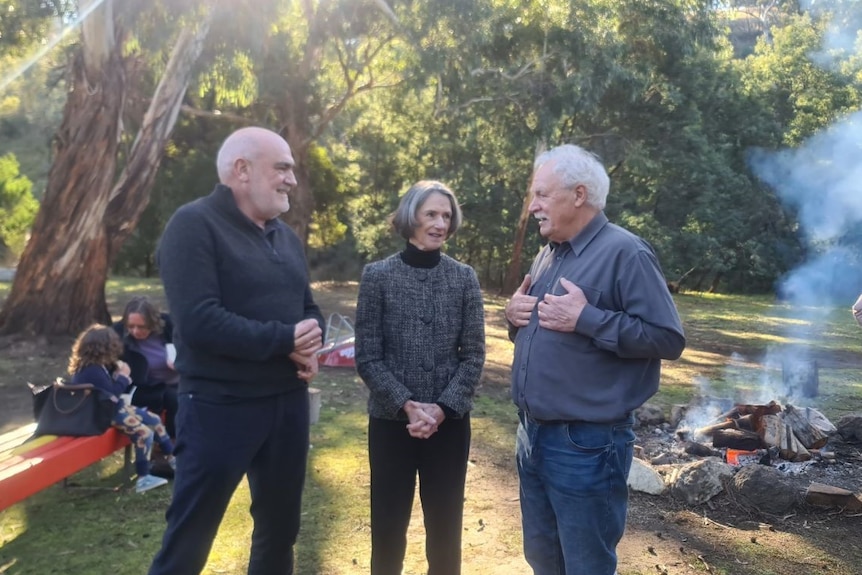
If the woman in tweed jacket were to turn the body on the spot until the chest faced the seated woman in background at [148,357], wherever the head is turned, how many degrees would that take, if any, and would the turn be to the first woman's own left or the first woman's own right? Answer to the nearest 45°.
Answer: approximately 135° to the first woman's own right

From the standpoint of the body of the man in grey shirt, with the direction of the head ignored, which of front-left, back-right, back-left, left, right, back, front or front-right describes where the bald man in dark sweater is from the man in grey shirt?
front-right

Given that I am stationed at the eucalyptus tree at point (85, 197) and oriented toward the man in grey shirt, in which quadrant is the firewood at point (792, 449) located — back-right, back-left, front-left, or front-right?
front-left

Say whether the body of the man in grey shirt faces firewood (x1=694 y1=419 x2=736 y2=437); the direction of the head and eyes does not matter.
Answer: no

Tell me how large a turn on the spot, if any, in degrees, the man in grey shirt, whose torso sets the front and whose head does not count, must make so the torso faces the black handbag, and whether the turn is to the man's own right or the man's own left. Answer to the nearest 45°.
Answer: approximately 45° to the man's own right

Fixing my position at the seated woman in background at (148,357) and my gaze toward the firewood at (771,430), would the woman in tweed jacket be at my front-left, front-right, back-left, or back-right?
front-right

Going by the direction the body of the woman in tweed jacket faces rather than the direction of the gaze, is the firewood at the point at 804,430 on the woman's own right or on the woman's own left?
on the woman's own left

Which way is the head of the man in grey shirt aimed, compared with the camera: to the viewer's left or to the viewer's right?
to the viewer's left

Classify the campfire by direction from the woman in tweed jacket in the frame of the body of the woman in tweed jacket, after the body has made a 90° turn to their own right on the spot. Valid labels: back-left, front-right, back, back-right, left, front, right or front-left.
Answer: back-right

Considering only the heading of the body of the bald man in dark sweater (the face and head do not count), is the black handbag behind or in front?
behind

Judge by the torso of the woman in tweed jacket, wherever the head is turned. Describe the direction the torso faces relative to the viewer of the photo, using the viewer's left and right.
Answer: facing the viewer

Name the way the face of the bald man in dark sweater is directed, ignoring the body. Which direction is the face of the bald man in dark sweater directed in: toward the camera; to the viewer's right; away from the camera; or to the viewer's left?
to the viewer's right

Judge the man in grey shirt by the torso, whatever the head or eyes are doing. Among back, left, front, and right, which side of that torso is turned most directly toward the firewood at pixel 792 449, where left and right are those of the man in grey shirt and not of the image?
back

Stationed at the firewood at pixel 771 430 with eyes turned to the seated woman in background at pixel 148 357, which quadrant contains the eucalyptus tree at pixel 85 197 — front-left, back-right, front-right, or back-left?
front-right

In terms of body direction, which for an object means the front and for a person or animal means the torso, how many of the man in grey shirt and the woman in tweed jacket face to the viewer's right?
0

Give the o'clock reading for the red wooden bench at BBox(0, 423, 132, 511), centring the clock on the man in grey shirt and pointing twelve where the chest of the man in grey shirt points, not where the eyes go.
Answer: The red wooden bench is roughly at 2 o'clock from the man in grey shirt.
